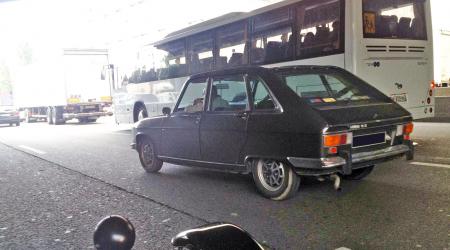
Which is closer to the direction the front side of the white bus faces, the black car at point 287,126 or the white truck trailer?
the white truck trailer

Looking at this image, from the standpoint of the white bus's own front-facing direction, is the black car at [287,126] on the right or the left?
on its left

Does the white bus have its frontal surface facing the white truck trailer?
yes

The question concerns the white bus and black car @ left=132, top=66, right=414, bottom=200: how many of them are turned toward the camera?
0

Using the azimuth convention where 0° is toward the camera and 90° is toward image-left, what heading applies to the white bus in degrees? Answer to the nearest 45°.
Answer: approximately 135°

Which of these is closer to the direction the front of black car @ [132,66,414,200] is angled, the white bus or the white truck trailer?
the white truck trailer

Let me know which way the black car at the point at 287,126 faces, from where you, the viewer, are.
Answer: facing away from the viewer and to the left of the viewer

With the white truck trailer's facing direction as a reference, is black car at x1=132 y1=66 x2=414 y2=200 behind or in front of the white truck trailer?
behind

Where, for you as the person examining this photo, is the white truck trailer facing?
facing away from the viewer and to the left of the viewer
